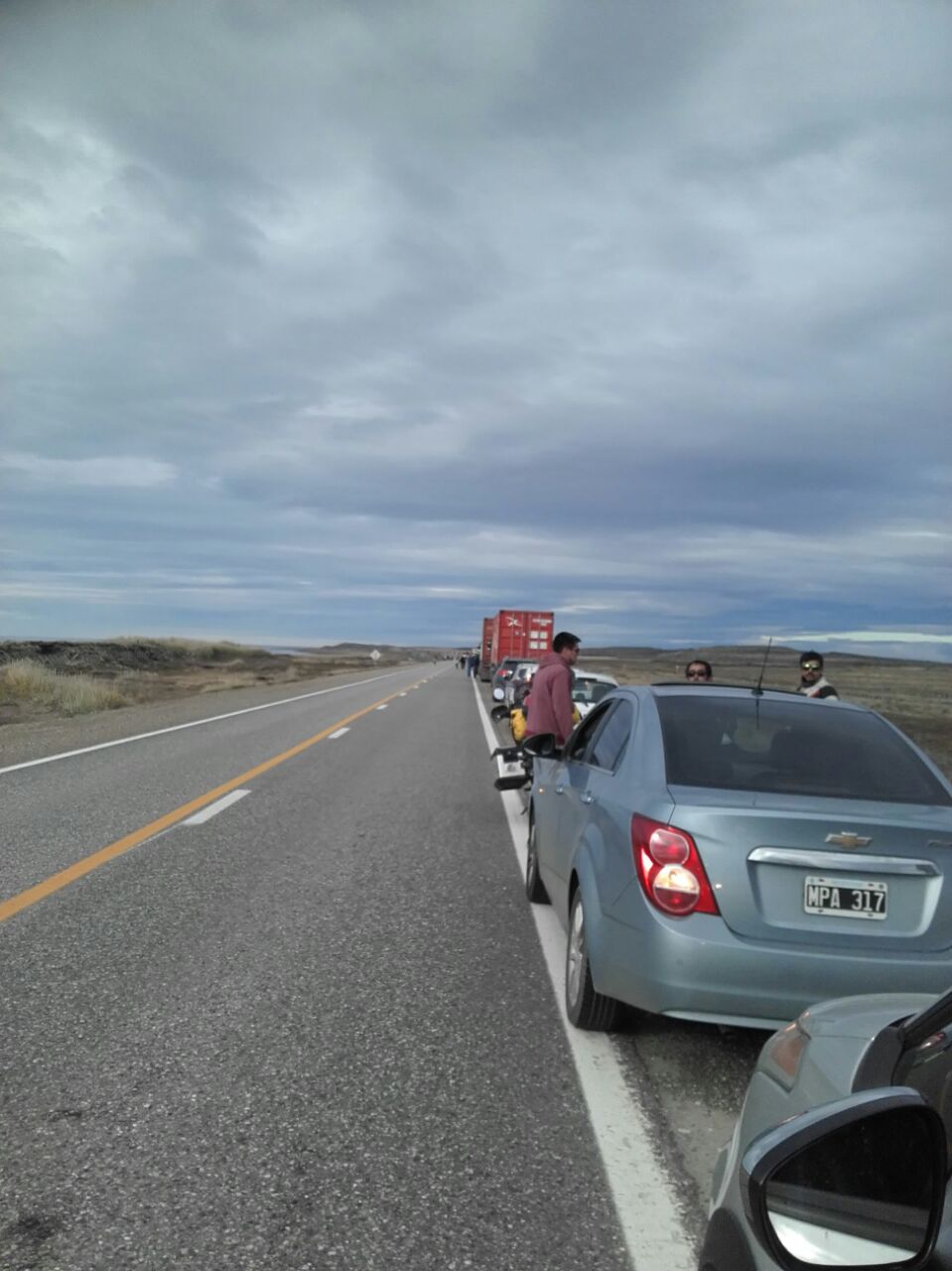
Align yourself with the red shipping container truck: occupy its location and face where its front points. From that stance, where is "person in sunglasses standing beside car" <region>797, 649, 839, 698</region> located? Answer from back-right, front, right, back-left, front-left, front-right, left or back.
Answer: back

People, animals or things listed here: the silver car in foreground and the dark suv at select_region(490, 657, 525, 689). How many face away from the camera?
2

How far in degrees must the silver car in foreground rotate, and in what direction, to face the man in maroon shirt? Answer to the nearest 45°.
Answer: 0° — it already faces them

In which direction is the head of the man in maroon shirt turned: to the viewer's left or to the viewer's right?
to the viewer's right

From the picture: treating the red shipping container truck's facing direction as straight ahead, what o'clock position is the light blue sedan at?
The light blue sedan is roughly at 6 o'clock from the red shipping container truck.

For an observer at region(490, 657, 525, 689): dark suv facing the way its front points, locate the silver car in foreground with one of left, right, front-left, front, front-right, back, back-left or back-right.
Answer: back

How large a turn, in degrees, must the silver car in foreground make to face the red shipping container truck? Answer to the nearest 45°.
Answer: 0° — it already faces it

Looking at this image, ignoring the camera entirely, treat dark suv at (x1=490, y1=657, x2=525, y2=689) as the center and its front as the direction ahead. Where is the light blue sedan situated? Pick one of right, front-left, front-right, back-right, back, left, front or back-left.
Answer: back

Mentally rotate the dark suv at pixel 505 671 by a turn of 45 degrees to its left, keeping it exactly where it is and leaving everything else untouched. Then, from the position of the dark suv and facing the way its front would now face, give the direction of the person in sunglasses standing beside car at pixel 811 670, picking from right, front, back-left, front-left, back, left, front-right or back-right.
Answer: back-left

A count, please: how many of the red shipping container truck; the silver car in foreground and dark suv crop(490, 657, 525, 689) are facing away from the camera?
3

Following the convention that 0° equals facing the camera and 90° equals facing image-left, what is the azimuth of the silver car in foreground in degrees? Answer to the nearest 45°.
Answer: approximately 180°

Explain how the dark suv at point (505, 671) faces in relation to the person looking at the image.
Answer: facing away from the viewer

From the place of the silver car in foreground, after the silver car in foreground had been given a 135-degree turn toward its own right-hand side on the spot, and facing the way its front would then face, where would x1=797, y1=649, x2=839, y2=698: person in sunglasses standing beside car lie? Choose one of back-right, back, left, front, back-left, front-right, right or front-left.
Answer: back-left

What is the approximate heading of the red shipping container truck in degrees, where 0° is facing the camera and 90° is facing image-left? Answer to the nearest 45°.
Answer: approximately 180°
